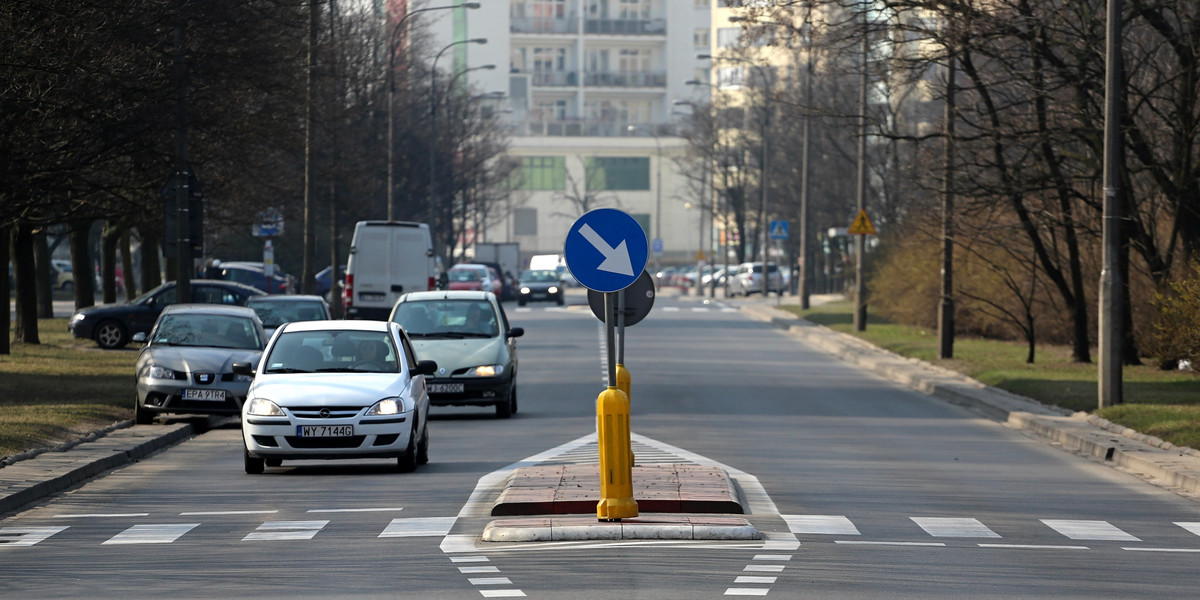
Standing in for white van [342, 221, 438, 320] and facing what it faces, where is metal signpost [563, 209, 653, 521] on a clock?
The metal signpost is roughly at 6 o'clock from the white van.

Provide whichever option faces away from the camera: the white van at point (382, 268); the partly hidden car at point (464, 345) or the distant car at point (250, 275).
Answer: the white van

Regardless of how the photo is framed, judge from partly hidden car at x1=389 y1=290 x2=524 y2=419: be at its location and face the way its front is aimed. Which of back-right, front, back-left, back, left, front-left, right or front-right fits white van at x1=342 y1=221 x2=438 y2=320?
back

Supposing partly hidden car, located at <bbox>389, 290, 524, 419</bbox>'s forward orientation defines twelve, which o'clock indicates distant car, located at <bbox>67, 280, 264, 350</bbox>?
distant car, located at <bbox>67, 280, 264, 350</bbox> is roughly at 5 o'clock from partly hidden car, located at <bbox>389, 290, 524, 419</bbox>.

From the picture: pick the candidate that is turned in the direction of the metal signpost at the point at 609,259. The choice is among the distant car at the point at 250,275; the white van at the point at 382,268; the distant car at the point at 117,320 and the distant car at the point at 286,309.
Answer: the distant car at the point at 286,309

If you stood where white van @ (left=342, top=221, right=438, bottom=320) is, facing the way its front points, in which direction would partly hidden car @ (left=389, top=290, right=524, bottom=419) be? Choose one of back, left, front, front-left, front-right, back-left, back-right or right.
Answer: back

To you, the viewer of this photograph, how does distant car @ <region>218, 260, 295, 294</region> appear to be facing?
facing to the left of the viewer

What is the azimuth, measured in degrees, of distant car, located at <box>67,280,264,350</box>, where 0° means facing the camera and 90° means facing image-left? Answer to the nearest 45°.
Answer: approximately 90°

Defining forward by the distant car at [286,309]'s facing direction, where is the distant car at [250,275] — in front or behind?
behind

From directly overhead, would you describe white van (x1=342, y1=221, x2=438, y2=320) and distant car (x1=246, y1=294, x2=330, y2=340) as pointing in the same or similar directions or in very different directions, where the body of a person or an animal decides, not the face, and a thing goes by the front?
very different directions

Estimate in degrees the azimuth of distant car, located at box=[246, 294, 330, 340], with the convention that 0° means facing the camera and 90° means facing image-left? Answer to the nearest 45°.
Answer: approximately 0°
